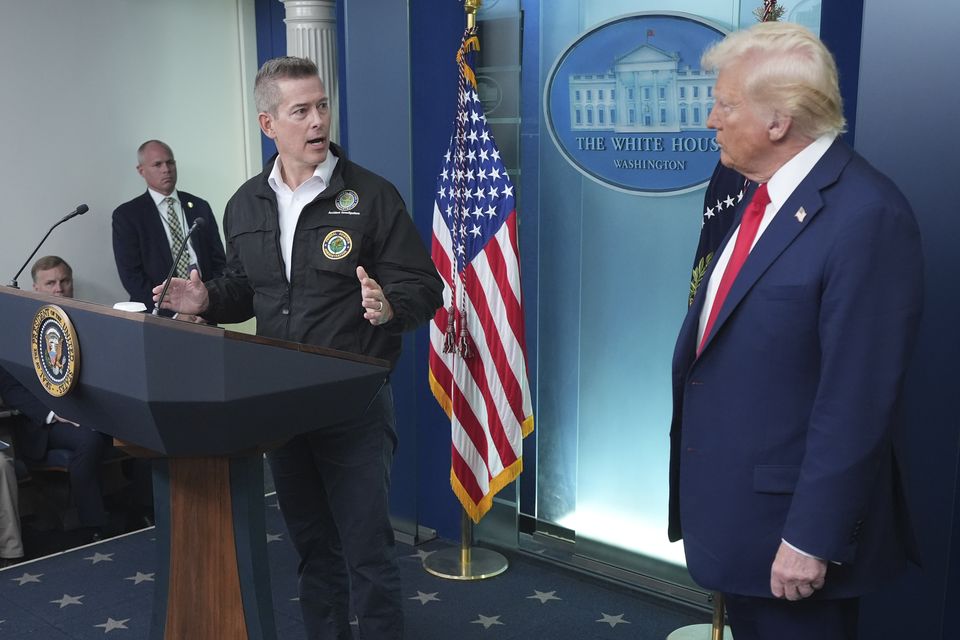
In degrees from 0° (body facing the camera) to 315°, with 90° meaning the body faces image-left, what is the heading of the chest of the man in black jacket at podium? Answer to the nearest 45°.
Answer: approximately 45°

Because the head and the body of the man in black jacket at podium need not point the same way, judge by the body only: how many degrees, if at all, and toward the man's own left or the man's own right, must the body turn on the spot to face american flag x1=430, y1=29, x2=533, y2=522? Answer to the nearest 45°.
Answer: approximately 180°

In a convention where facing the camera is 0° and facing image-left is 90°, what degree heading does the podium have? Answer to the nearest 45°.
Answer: approximately 45°

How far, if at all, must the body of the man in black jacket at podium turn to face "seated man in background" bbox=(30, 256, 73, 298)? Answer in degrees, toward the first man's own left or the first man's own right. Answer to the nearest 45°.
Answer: approximately 90° to the first man's own right

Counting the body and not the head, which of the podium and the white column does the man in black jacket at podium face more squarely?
the podium

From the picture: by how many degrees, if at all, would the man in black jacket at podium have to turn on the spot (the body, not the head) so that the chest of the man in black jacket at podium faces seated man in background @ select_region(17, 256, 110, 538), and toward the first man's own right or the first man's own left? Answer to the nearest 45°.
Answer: approximately 90° to the first man's own right

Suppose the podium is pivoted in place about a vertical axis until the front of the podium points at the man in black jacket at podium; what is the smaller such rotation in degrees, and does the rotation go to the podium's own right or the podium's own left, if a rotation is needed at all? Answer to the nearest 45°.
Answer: approximately 180°

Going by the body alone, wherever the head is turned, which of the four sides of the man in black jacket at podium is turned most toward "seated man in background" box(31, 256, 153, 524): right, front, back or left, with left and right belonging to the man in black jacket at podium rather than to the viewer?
right

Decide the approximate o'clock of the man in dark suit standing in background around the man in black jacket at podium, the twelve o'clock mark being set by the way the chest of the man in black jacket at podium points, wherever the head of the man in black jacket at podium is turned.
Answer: The man in dark suit standing in background is roughly at 4 o'clock from the man in black jacket at podium.

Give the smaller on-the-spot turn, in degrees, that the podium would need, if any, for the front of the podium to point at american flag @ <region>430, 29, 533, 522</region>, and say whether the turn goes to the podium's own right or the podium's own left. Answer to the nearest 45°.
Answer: approximately 180°

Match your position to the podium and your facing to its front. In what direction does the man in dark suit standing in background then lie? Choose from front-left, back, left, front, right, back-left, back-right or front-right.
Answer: back-right

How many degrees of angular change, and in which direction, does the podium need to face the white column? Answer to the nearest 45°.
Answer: approximately 135° to its right
